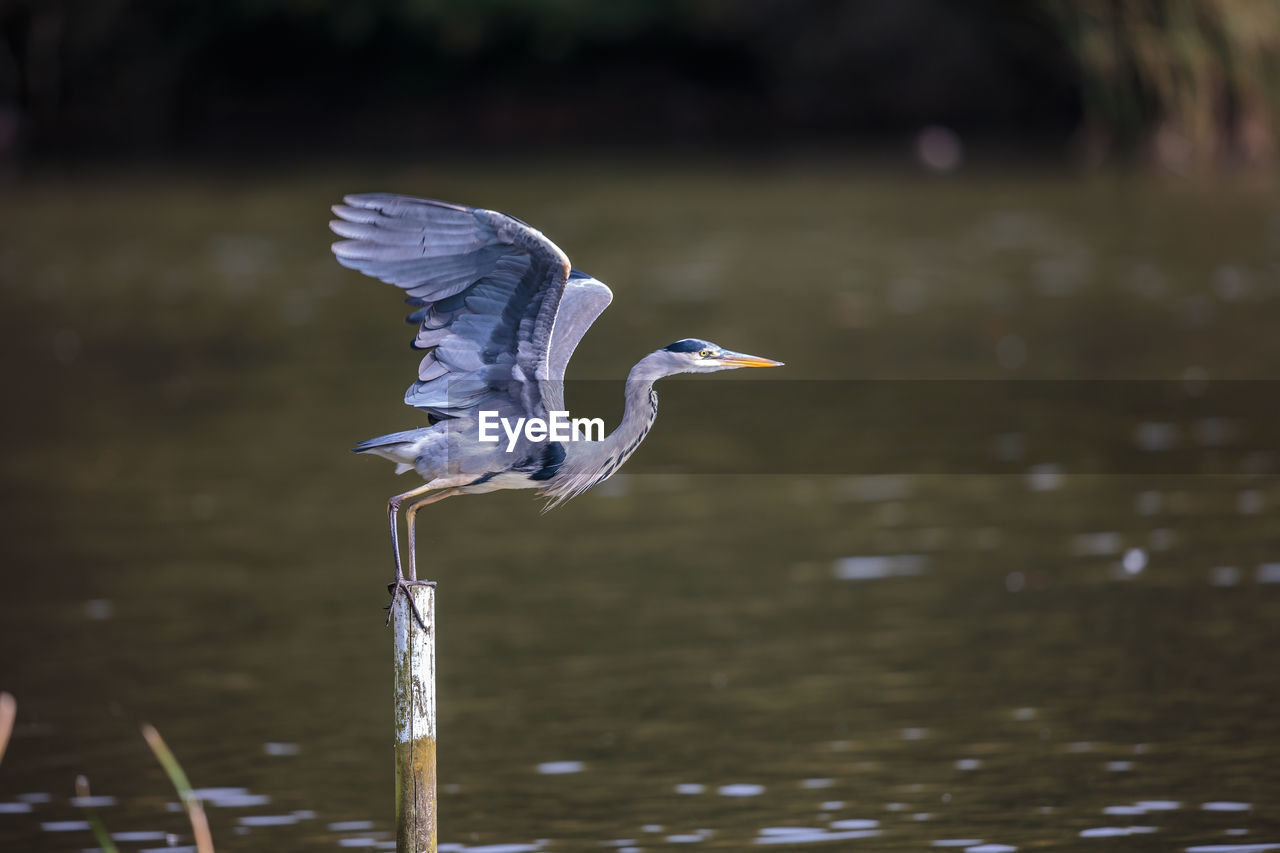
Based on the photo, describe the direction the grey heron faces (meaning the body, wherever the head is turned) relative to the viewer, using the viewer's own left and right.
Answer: facing to the right of the viewer
